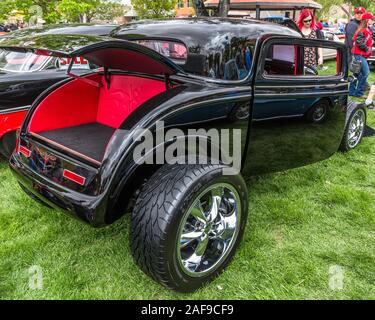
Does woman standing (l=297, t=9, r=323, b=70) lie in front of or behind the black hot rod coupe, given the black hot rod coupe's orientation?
in front

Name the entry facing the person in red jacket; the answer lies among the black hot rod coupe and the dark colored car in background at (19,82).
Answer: the black hot rod coupe

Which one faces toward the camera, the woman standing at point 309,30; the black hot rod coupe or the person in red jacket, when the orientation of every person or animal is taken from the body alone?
the woman standing

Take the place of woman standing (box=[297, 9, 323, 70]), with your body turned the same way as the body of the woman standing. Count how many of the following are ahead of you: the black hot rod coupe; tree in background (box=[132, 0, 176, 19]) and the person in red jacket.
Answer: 1

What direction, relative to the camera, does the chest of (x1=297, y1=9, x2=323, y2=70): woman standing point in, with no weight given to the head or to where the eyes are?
toward the camera

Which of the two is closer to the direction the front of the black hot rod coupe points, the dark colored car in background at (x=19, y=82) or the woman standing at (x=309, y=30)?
the woman standing

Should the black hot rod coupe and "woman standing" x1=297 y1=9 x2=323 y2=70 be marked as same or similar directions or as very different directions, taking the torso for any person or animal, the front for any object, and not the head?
very different directions

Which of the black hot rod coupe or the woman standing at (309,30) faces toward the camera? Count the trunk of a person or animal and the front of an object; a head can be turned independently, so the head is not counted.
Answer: the woman standing

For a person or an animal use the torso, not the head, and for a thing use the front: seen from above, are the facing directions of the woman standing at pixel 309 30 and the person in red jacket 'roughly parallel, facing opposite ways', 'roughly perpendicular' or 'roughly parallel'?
roughly perpendicular

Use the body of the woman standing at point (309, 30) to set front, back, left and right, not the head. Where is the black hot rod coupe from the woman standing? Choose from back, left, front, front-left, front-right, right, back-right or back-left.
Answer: front

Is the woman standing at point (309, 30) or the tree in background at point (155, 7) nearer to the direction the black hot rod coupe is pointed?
the woman standing
